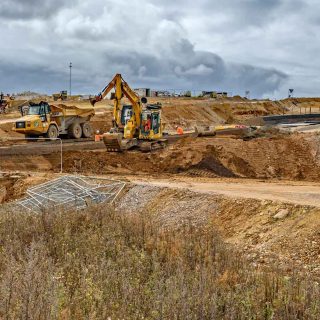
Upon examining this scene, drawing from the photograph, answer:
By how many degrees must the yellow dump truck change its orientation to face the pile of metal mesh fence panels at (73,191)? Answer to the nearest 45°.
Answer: approximately 45° to its left

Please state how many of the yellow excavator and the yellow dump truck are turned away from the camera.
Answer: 0

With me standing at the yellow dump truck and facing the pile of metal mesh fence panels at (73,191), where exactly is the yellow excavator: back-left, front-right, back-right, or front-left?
front-left

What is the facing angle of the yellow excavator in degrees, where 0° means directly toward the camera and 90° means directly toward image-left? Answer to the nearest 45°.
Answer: approximately 45°

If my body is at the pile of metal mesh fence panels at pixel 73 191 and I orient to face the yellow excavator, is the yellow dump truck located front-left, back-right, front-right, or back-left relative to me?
front-left

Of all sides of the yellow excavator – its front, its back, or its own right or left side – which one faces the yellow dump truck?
right
